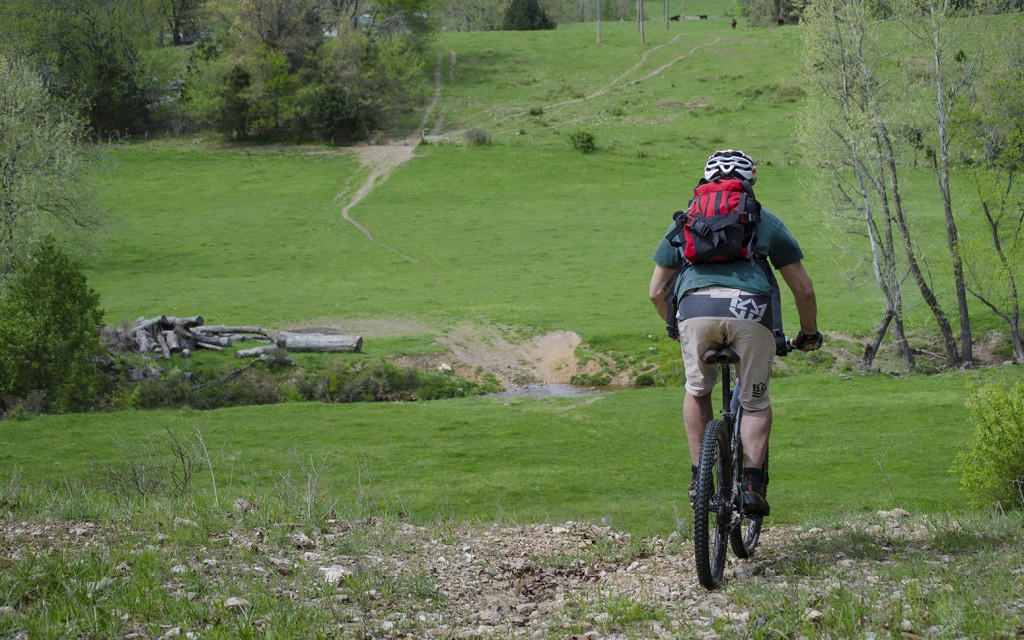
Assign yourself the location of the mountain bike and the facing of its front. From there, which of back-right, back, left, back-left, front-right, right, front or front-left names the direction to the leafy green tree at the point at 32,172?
front-left

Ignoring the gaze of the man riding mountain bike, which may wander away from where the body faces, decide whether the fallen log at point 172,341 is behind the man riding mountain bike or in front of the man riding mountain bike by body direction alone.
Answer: in front

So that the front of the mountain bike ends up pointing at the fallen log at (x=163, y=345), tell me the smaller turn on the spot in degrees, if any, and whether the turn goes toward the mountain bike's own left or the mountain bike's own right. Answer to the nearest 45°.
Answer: approximately 45° to the mountain bike's own left

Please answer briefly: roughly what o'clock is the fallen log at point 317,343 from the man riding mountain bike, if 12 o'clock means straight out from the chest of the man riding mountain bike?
The fallen log is roughly at 11 o'clock from the man riding mountain bike.

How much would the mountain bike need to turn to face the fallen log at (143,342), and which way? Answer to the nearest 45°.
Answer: approximately 45° to its left

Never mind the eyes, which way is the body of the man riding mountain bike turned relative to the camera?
away from the camera

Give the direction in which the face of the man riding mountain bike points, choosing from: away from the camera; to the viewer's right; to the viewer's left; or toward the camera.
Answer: away from the camera

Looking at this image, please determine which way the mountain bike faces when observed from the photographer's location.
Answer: facing away from the viewer

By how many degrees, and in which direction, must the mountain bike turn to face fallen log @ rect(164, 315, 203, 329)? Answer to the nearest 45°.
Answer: approximately 45° to its left
